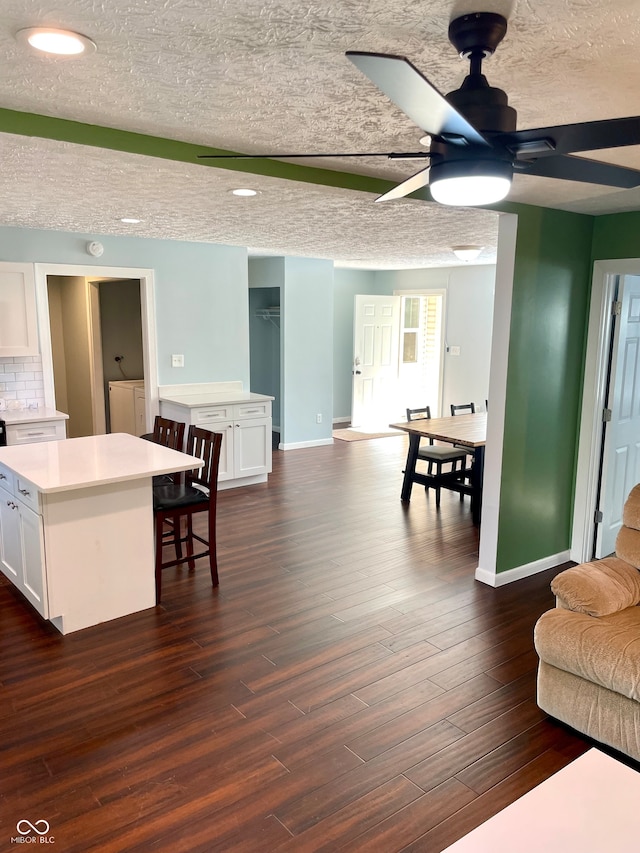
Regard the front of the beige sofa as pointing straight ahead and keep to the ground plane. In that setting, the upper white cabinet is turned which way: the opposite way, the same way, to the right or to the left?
to the left

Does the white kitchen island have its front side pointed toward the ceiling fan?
no

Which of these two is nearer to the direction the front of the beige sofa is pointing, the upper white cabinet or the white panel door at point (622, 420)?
the upper white cabinet

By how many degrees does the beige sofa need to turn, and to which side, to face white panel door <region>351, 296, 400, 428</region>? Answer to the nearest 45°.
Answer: approximately 90° to its right

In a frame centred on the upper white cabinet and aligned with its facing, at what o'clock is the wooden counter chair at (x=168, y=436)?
The wooden counter chair is roughly at 11 o'clock from the upper white cabinet.

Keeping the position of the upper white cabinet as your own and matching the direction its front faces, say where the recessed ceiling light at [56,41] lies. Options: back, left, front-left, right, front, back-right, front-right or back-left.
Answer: front

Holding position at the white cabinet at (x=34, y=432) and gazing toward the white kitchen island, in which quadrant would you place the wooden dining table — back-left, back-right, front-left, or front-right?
front-left

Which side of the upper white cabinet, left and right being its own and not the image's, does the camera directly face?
front

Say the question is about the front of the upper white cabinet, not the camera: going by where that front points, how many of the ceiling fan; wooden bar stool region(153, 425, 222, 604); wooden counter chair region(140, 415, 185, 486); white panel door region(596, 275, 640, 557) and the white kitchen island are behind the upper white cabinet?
0

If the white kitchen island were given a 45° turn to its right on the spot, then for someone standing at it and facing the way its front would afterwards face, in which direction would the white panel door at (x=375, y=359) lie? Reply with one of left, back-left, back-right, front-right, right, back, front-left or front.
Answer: back-right

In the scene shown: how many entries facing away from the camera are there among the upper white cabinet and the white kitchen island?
0

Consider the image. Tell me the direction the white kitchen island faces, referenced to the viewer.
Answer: facing the viewer and to the left of the viewer

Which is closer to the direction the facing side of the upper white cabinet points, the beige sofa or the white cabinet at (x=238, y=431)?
the beige sofa

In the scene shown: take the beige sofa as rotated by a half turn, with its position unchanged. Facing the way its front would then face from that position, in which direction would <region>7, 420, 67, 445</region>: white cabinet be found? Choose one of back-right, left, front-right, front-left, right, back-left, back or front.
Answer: back-left

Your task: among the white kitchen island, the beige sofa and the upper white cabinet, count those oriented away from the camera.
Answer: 0

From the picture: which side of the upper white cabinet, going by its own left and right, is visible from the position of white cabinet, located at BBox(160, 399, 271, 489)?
left

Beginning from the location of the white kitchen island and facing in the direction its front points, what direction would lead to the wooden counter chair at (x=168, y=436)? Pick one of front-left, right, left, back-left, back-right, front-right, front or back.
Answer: back

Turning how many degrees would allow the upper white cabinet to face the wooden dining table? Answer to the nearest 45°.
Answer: approximately 45° to its left
